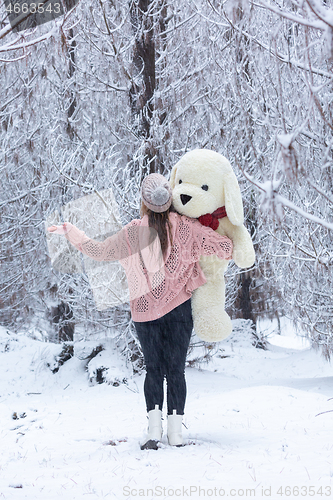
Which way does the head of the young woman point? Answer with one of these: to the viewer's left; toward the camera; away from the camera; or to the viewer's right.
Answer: away from the camera

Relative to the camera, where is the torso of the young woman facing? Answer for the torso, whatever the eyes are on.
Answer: away from the camera
